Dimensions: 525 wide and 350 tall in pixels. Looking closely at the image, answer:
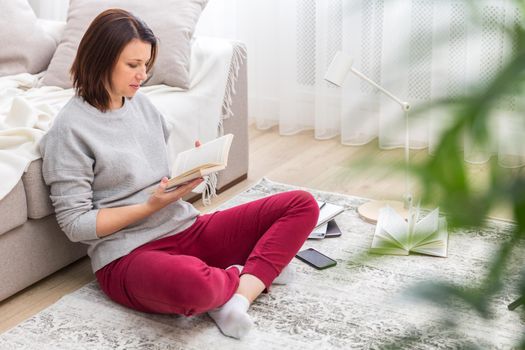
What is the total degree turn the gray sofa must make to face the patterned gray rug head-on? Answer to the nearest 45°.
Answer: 0° — it already faces it

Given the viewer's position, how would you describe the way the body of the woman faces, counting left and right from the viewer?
facing the viewer and to the right of the viewer

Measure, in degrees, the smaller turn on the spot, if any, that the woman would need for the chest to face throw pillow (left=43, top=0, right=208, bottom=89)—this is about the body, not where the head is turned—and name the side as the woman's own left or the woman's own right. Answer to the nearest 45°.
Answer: approximately 135° to the woman's own left

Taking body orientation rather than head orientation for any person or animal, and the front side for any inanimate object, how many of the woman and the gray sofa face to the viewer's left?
0

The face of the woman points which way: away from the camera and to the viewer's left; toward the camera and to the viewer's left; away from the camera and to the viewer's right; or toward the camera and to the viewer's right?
toward the camera and to the viewer's right

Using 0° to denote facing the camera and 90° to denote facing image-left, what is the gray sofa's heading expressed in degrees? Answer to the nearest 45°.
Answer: approximately 315°
